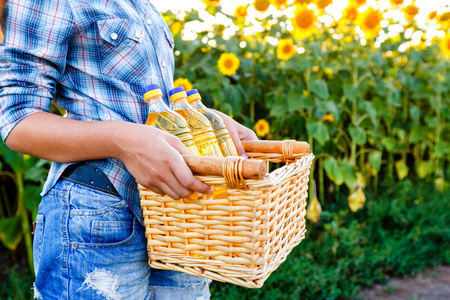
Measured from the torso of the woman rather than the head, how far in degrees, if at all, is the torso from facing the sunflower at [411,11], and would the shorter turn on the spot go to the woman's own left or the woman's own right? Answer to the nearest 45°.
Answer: approximately 90° to the woman's own left

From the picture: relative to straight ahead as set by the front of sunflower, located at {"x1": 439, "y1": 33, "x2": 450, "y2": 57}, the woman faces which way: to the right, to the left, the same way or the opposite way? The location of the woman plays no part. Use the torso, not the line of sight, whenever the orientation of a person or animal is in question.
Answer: to the left

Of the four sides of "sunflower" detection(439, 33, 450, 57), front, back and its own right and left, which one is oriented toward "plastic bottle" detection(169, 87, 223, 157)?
front

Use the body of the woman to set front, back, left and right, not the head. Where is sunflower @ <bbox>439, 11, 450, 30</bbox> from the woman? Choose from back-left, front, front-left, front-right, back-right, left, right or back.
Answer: left

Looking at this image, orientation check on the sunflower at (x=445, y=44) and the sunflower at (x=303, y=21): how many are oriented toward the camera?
2

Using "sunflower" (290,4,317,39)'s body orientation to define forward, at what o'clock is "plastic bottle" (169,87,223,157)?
The plastic bottle is roughly at 12 o'clock from the sunflower.

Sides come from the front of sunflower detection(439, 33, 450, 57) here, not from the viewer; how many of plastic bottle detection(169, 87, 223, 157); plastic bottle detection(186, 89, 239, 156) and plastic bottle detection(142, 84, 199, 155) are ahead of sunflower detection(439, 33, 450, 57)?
3

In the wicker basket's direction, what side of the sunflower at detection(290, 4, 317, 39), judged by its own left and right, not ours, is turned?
front

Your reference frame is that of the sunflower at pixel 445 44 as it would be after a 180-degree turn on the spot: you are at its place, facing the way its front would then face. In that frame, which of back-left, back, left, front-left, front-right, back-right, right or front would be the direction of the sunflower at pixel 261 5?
back-left

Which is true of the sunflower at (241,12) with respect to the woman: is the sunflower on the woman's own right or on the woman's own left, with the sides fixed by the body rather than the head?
on the woman's own left

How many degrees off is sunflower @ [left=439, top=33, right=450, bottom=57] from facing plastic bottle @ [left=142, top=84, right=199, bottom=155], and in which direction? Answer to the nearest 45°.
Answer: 0° — it already faces it
